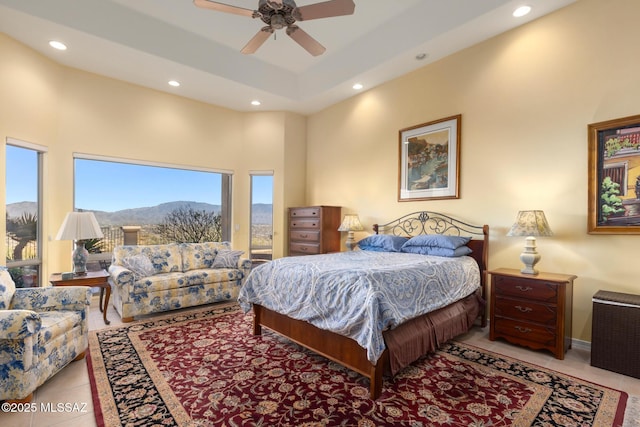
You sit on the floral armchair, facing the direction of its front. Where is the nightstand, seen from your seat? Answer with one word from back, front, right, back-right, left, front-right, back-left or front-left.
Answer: front

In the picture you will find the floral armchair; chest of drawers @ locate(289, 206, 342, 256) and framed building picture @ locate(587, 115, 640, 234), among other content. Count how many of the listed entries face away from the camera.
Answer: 0

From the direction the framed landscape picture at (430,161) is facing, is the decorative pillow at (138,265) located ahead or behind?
ahead

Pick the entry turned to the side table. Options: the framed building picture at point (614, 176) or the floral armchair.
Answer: the framed building picture

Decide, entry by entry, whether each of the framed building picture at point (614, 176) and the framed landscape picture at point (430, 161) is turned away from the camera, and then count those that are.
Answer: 0

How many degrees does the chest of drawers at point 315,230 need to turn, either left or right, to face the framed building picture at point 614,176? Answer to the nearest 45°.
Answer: approximately 90° to its left

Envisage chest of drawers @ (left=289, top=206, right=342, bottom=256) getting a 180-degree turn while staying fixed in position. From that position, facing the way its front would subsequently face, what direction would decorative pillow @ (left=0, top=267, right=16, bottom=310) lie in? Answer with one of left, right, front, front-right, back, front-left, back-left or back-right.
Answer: back

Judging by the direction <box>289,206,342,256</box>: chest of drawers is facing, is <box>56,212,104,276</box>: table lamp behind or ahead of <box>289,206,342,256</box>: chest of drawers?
ahead

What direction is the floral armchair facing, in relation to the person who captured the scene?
facing the viewer and to the right of the viewer

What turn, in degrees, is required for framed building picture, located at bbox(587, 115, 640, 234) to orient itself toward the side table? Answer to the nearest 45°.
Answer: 0° — it already faces it

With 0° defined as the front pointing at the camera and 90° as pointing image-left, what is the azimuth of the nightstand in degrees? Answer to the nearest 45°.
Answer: approximately 45°

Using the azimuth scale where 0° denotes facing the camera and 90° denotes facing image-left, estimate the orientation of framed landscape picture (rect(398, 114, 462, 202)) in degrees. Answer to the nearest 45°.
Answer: approximately 45°

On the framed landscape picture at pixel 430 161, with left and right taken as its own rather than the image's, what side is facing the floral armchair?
front

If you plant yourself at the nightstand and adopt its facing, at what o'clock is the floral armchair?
The floral armchair is roughly at 12 o'clock from the nightstand.

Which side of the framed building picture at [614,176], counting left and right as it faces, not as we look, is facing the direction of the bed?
right
